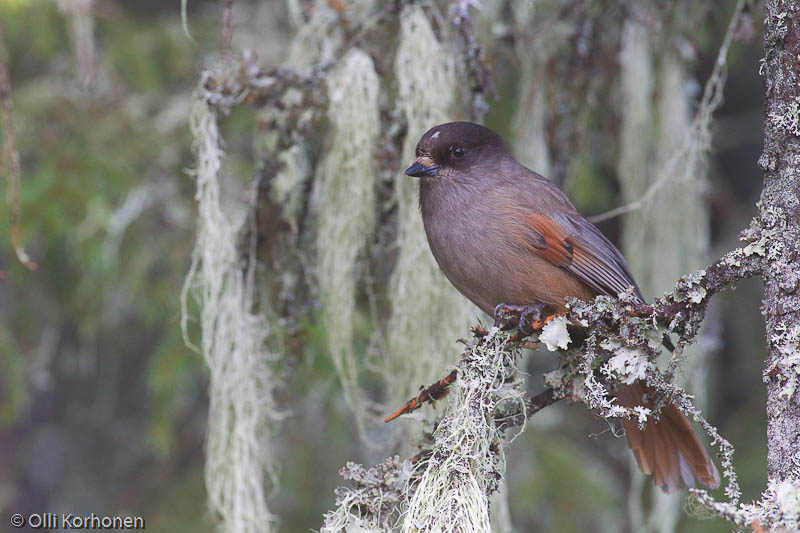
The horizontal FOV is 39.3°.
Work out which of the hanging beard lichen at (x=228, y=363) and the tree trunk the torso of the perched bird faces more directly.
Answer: the hanging beard lichen

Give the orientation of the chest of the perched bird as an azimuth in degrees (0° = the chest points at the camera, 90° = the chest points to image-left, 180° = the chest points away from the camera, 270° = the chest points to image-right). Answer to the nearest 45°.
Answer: approximately 45°

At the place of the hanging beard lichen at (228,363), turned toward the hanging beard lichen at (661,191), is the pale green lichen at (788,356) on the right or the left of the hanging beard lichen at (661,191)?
right

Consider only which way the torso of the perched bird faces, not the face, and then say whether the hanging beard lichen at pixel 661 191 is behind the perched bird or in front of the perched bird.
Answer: behind

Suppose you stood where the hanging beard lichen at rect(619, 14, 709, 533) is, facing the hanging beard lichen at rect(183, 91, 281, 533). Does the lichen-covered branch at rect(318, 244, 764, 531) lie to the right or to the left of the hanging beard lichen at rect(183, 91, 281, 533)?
left
